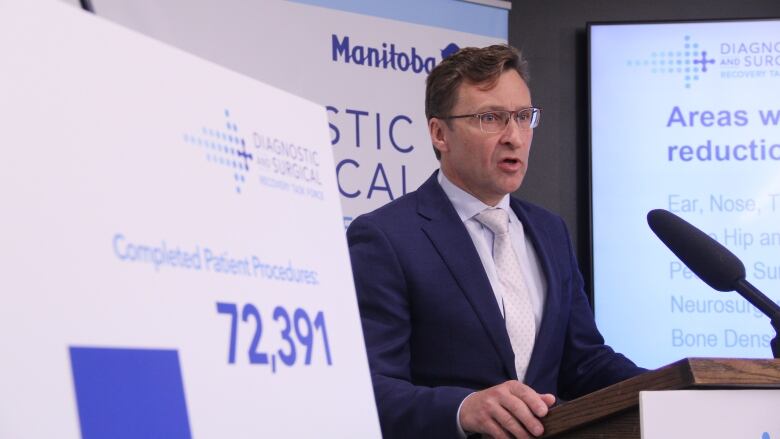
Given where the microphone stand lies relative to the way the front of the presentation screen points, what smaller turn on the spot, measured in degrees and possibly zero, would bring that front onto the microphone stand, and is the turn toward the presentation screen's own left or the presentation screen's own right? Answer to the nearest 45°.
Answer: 0° — it already faces it

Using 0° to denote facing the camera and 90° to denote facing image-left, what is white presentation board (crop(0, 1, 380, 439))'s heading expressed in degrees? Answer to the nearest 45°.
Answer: approximately 315°

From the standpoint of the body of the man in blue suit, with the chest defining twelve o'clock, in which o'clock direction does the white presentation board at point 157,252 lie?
The white presentation board is roughly at 2 o'clock from the man in blue suit.

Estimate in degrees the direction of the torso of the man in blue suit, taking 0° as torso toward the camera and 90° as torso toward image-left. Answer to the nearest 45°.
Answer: approximately 315°

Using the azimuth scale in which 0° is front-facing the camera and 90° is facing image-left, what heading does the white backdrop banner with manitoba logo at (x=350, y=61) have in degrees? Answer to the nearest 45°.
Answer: approximately 315°

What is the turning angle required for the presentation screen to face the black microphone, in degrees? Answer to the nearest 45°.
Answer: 0° — it already faces it
